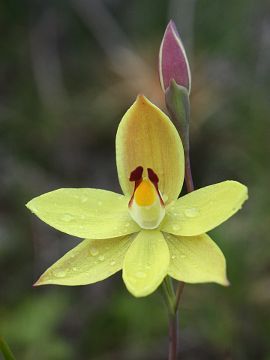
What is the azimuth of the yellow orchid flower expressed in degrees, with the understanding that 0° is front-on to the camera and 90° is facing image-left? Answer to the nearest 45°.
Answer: approximately 0°
